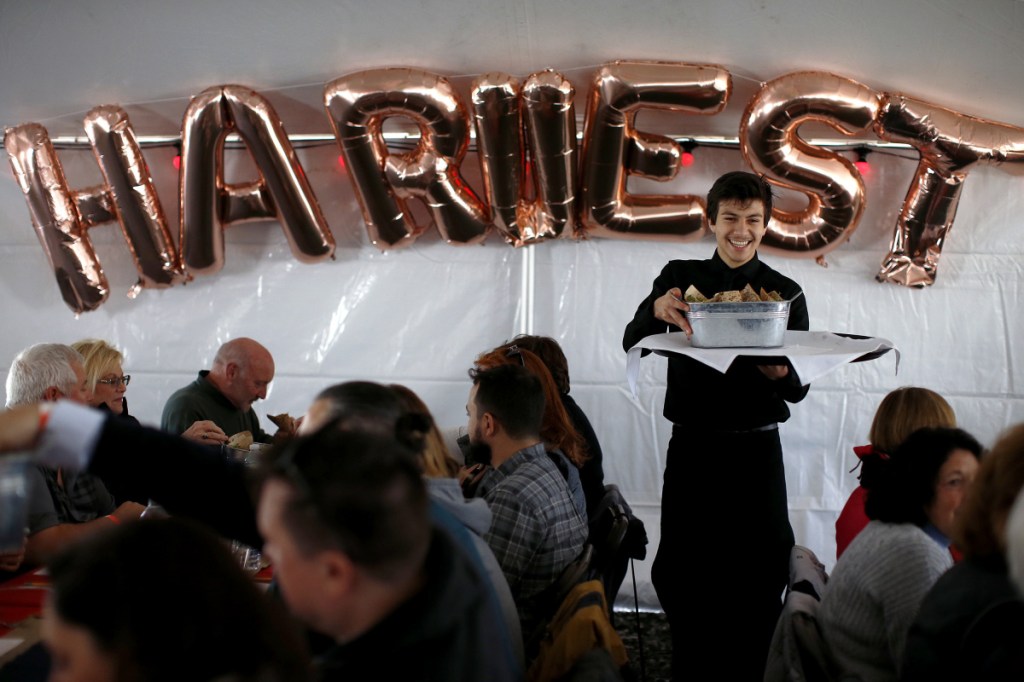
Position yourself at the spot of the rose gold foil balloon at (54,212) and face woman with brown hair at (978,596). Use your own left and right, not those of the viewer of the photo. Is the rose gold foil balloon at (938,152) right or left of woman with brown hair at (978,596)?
left

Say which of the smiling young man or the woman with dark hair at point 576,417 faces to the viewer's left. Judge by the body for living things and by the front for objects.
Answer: the woman with dark hair

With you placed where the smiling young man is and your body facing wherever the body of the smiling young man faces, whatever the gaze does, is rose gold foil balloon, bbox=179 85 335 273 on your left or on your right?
on your right

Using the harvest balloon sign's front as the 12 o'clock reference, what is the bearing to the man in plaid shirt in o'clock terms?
The man in plaid shirt is roughly at 12 o'clock from the harvest balloon sign.

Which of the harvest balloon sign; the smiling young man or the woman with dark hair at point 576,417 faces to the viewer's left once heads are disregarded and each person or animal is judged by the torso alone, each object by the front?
the woman with dark hair

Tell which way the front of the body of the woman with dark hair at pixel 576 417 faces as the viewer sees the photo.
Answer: to the viewer's left

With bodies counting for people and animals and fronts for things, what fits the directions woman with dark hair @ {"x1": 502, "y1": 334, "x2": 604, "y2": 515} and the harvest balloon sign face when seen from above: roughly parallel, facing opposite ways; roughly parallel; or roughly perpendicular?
roughly perpendicular

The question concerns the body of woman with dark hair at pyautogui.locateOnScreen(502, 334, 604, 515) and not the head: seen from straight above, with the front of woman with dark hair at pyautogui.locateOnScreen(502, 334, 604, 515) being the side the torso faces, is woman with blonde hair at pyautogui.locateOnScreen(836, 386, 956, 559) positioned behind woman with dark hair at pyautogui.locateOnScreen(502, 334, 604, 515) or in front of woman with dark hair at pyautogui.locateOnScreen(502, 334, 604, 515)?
behind
